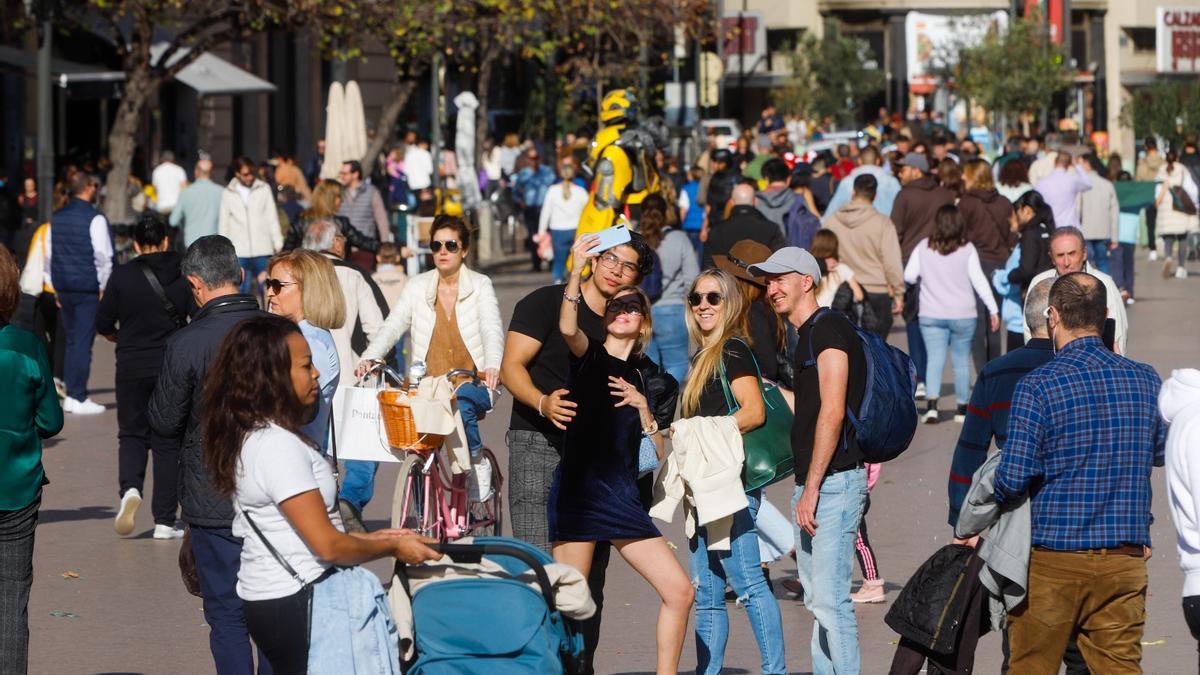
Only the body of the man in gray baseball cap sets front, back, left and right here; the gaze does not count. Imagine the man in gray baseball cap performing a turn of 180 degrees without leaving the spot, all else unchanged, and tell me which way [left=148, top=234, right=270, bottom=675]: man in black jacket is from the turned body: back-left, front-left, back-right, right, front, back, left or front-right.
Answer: back

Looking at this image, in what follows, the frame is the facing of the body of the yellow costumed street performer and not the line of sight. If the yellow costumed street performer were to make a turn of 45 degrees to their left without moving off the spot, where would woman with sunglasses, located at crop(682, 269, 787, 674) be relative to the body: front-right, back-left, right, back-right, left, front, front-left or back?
front-left

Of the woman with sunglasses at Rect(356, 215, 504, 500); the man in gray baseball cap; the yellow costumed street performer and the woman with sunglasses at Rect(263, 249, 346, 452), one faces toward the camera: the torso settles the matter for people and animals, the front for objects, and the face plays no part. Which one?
the woman with sunglasses at Rect(356, 215, 504, 500)

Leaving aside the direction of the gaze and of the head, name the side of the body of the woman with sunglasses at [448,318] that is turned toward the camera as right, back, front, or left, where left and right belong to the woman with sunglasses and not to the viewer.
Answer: front

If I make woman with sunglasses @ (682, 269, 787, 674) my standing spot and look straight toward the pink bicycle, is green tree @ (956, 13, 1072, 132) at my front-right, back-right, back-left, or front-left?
front-right

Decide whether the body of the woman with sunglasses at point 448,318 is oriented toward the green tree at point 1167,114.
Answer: no

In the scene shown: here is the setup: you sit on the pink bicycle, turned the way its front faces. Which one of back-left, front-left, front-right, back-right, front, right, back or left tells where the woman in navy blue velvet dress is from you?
front-left

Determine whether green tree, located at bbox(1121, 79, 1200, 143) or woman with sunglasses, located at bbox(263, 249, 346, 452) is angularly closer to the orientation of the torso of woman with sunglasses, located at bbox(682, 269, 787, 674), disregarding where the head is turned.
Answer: the woman with sunglasses

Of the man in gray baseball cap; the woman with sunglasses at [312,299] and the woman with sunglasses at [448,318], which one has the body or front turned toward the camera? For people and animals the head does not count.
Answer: the woman with sunglasses at [448,318]

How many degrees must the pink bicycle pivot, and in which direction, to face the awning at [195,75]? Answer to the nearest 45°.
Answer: approximately 135° to its right

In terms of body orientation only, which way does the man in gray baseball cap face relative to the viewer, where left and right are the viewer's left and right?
facing to the left of the viewer

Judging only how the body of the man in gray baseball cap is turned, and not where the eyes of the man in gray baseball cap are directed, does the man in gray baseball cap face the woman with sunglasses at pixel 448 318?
no

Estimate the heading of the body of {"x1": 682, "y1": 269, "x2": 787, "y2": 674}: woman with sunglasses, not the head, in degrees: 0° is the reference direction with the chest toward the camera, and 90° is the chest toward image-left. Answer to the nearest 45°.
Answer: approximately 45°
